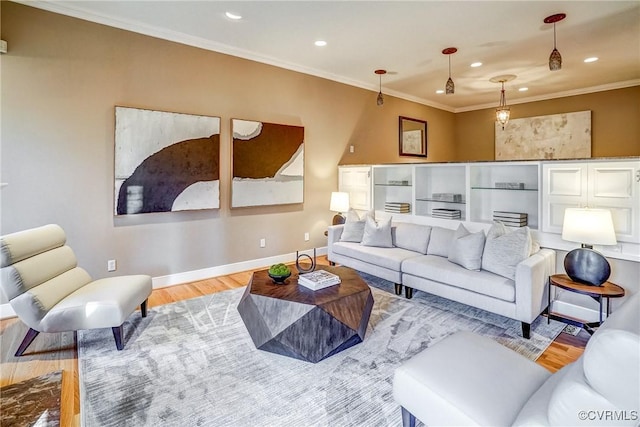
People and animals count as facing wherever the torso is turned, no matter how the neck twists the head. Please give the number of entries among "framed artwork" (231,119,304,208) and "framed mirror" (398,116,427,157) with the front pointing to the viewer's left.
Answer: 0

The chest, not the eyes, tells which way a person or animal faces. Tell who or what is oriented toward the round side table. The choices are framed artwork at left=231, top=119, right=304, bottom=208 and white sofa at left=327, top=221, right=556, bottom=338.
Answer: the framed artwork

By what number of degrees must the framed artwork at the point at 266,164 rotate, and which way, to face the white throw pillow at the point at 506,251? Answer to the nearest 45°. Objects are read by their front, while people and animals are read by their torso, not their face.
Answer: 0° — it already faces it

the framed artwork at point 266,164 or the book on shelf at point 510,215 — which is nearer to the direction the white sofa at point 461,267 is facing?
the framed artwork

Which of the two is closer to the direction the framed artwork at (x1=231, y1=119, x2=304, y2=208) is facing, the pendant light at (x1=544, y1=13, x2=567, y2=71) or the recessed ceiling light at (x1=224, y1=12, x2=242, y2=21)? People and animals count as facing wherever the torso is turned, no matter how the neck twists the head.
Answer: the pendant light

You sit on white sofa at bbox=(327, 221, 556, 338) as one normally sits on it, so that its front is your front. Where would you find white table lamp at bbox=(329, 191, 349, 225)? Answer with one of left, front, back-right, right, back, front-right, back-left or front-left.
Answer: right

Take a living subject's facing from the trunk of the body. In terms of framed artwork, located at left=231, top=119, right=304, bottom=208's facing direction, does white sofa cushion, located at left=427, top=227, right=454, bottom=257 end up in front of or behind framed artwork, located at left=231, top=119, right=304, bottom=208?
in front

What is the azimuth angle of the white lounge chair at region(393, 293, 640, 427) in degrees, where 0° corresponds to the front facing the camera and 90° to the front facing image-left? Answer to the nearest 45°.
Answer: approximately 135°

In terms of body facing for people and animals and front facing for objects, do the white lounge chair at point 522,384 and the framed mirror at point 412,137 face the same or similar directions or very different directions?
very different directions

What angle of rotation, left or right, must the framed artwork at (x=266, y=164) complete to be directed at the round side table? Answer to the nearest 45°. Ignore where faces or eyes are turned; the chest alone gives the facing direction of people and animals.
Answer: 0° — it already faces it

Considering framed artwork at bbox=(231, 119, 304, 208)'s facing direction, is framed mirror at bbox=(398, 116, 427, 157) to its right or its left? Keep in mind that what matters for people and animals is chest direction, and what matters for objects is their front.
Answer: on its left

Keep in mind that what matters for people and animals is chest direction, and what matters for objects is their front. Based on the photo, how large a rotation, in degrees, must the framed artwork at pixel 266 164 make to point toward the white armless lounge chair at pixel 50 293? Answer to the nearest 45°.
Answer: approximately 90° to its right

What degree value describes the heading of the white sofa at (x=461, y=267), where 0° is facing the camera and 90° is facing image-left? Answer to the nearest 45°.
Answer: approximately 45°
